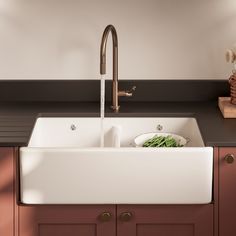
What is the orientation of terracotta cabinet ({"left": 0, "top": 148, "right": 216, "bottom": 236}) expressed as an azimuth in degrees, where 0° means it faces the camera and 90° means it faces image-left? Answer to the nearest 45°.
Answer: approximately 0°
